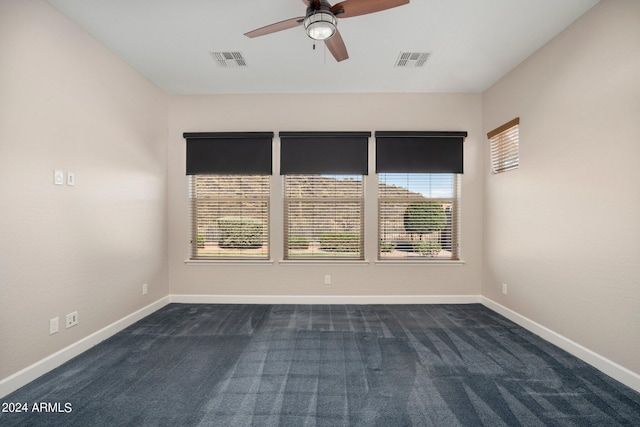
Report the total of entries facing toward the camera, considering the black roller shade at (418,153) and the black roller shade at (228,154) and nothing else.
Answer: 2

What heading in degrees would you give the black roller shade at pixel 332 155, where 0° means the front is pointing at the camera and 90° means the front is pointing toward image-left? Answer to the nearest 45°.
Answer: approximately 0°

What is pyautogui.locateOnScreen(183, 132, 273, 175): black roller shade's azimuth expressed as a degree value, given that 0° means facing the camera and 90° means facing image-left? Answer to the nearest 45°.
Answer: approximately 0°

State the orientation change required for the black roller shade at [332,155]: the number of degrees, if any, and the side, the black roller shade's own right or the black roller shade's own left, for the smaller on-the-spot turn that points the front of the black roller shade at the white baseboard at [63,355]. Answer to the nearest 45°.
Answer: approximately 45° to the black roller shade's own right

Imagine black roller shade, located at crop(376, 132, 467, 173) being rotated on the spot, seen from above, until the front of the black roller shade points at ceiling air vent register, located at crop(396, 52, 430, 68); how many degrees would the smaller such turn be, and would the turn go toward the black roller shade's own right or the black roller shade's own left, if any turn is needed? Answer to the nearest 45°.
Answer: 0° — it already faces it

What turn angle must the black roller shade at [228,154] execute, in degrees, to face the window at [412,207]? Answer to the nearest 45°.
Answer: approximately 90° to its left

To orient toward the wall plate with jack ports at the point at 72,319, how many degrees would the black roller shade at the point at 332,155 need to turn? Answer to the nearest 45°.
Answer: approximately 45° to its right

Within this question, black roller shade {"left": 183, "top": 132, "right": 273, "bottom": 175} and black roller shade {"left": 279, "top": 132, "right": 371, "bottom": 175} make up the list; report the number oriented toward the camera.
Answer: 2

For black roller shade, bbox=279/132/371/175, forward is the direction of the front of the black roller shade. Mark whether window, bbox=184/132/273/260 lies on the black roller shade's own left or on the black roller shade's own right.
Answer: on the black roller shade's own right
